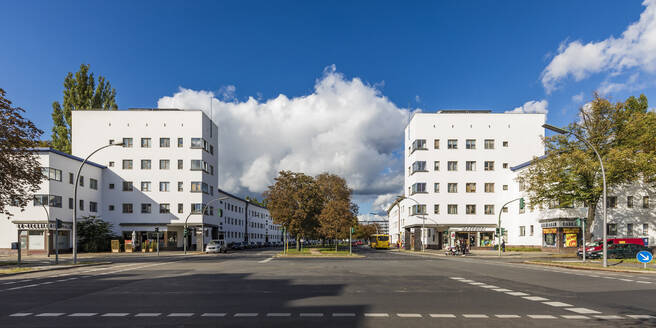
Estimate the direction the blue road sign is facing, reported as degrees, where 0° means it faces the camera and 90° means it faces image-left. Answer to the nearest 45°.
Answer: approximately 0°

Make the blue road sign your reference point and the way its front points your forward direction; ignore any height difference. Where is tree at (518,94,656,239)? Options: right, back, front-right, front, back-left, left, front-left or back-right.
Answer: back

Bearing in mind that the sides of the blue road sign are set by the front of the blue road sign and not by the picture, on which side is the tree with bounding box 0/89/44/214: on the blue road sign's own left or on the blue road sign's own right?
on the blue road sign's own right
